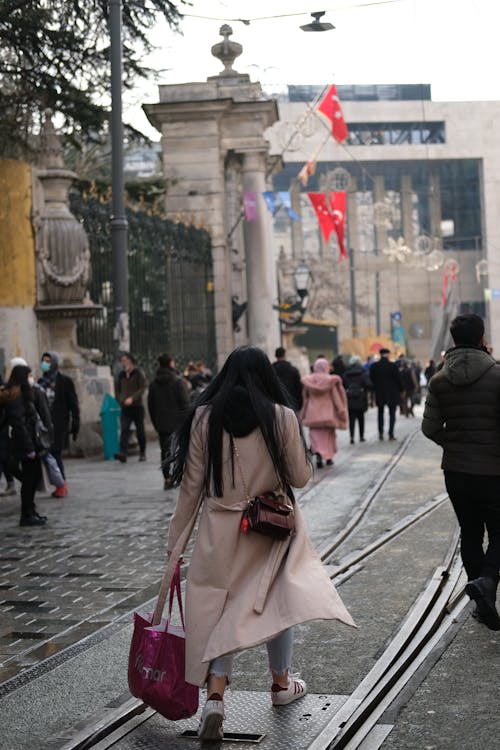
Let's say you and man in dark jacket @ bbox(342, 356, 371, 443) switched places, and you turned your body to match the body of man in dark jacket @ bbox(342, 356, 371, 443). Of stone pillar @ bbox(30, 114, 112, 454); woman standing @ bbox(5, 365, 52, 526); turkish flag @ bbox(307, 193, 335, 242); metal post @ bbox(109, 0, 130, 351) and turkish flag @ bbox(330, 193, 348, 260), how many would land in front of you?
2

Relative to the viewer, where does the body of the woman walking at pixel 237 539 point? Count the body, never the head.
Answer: away from the camera

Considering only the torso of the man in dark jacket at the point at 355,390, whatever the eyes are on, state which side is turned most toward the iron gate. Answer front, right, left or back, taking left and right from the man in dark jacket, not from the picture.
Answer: left

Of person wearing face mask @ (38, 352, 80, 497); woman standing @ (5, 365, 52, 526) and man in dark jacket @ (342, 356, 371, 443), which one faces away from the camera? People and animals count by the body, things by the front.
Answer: the man in dark jacket

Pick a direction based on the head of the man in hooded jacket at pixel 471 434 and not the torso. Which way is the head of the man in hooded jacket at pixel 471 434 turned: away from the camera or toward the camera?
away from the camera

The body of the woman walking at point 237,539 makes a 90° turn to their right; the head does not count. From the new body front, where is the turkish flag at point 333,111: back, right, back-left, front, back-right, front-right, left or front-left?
left

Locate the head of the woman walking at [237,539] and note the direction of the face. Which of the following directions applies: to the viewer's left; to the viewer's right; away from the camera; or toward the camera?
away from the camera

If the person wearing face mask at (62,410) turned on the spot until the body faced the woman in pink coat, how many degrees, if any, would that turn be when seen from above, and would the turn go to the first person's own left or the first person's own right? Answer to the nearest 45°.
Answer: approximately 180°

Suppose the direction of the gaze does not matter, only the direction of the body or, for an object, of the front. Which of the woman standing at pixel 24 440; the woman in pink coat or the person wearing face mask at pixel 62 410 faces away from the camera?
the woman in pink coat

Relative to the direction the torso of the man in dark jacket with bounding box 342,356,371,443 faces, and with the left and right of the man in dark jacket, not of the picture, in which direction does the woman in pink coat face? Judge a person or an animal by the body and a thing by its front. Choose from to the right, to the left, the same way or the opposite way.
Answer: the same way

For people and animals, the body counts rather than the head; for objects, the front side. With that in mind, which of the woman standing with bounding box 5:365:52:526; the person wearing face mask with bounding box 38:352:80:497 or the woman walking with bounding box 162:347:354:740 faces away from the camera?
the woman walking with bounding box 162:347:354:740

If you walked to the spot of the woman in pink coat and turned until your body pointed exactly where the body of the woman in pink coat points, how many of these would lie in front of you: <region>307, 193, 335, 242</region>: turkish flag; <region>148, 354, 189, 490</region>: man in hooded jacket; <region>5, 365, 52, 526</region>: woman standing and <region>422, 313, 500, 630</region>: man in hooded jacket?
1

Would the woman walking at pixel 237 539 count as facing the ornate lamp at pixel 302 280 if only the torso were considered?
yes

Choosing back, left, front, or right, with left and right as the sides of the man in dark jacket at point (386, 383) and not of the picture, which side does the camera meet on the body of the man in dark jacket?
back

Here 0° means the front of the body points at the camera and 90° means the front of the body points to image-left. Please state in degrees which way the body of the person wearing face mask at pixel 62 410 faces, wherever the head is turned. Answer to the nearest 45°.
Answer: approximately 45°

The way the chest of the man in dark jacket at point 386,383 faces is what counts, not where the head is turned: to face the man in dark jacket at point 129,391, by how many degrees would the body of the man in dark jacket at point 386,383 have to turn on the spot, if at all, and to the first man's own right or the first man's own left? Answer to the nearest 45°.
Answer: approximately 135° to the first man's own left

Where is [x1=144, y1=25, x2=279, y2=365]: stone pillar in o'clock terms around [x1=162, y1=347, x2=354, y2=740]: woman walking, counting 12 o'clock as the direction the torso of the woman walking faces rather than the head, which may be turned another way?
The stone pillar is roughly at 12 o'clock from the woman walking.

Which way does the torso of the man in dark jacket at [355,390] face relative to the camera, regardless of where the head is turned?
away from the camera
